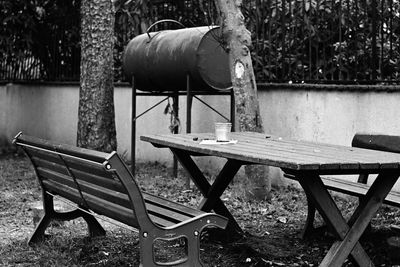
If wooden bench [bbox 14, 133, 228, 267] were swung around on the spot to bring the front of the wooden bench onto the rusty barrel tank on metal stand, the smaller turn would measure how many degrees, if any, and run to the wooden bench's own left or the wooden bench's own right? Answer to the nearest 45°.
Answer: approximately 45° to the wooden bench's own left

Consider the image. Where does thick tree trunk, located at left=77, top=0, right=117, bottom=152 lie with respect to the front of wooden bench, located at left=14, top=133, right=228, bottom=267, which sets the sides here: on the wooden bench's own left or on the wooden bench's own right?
on the wooden bench's own left

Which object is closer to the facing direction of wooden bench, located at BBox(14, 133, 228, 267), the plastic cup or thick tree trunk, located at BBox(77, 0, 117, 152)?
the plastic cup

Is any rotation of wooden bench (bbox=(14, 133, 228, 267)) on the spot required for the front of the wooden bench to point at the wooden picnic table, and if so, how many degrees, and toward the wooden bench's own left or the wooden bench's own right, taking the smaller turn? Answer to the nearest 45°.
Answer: approximately 45° to the wooden bench's own right

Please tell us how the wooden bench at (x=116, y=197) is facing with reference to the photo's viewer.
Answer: facing away from the viewer and to the right of the viewer
